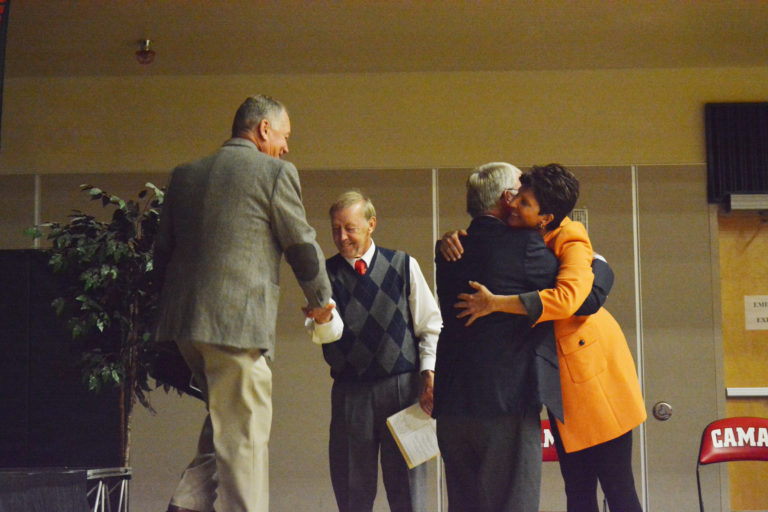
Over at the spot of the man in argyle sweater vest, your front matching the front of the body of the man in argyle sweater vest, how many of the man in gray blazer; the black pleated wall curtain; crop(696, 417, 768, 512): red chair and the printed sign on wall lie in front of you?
1

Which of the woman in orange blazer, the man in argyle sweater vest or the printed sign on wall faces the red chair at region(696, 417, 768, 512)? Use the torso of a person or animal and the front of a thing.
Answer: the printed sign on wall

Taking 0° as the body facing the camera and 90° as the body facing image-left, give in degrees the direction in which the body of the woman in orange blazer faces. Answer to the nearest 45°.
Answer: approximately 90°

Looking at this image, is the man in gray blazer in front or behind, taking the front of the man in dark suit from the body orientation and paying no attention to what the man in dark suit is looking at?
behind

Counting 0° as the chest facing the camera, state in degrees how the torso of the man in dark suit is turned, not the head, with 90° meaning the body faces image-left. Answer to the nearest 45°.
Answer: approximately 225°

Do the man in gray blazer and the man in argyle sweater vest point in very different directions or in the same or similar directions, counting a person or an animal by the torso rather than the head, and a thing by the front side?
very different directions

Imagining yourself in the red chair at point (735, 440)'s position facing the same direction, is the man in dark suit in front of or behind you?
in front

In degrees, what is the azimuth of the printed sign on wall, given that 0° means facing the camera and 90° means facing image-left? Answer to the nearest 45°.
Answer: approximately 0°

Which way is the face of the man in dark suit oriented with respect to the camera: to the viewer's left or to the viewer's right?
to the viewer's right

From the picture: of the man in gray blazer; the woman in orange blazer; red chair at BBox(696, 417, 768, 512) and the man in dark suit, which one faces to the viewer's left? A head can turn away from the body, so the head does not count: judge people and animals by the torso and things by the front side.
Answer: the woman in orange blazer
